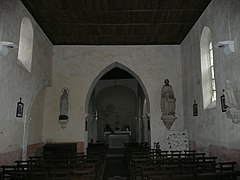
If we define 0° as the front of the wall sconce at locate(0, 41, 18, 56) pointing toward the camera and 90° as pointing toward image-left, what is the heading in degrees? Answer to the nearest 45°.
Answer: approximately 270°

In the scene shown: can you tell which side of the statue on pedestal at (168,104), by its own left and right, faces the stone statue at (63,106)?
right

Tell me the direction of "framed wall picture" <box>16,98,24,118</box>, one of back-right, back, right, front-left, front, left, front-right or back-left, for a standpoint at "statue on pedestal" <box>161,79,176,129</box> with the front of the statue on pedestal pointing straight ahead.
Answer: front-right

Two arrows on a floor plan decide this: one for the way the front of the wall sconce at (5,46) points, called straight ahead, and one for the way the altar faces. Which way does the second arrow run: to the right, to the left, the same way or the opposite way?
to the right

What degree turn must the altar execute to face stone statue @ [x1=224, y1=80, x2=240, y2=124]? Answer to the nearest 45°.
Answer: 0° — it already faces it

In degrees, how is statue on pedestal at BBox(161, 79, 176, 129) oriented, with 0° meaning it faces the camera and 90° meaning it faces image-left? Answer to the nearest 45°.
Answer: approximately 0°
